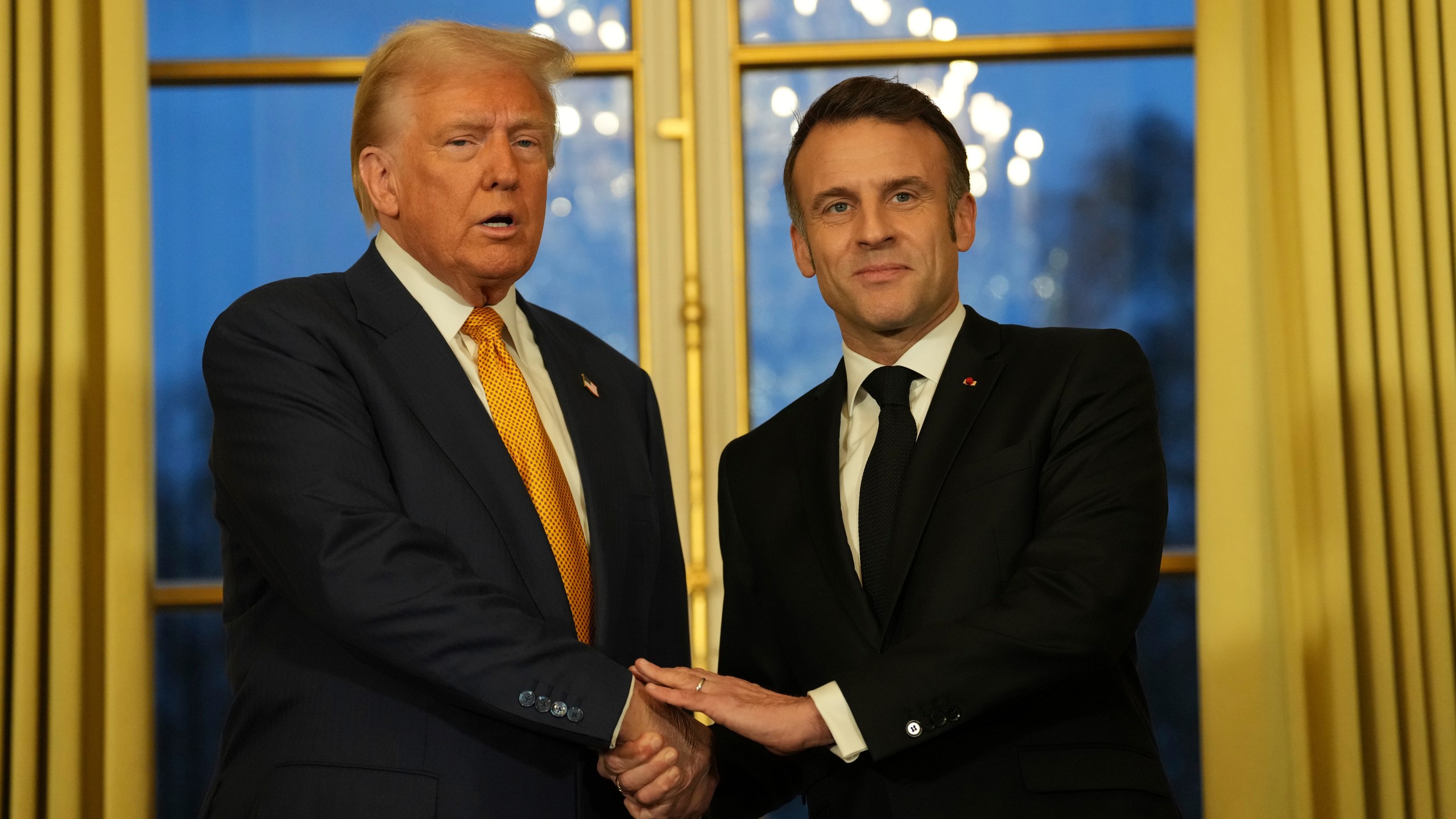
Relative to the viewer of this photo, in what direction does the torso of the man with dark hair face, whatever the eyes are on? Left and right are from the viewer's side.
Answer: facing the viewer and to the left of the viewer

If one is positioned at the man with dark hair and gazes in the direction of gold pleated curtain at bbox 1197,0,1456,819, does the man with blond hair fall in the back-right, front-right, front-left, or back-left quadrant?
back-left

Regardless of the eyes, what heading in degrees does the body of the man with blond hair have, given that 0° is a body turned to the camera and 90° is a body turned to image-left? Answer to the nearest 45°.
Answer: approximately 315°

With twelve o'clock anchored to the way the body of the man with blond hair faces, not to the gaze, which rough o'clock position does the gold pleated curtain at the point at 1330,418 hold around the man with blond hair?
The gold pleated curtain is roughly at 10 o'clock from the man with blond hair.

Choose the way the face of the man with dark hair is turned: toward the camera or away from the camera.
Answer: toward the camera

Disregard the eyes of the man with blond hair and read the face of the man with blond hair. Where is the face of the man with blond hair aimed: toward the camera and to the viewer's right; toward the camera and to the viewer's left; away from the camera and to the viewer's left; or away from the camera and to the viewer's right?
toward the camera and to the viewer's right

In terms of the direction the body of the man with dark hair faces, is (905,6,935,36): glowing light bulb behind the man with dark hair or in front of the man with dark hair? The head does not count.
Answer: behind

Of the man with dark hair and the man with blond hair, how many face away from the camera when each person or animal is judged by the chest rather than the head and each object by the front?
0

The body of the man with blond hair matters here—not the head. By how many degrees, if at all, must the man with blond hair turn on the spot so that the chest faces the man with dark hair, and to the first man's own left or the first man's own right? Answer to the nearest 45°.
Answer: approximately 45° to the first man's own left

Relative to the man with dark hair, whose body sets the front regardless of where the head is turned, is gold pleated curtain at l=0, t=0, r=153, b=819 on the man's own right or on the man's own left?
on the man's own right

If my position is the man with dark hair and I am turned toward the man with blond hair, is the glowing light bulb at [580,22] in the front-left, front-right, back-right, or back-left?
front-right

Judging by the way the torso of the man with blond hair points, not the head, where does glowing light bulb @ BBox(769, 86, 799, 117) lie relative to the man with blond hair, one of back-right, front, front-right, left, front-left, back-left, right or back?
left

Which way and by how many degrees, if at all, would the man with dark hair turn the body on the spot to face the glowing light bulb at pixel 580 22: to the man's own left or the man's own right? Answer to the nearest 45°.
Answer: approximately 90° to the man's own right
